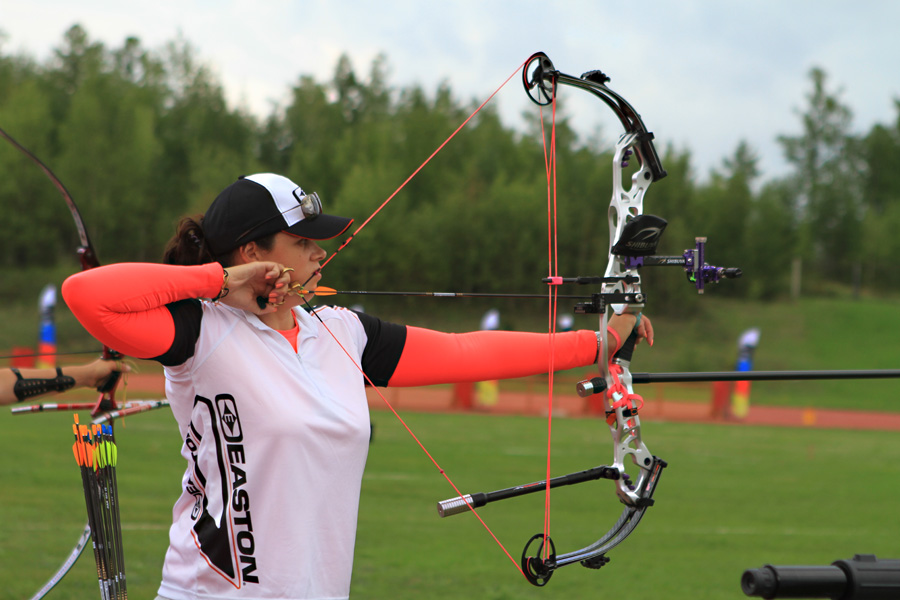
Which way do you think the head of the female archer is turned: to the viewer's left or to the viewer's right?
to the viewer's right

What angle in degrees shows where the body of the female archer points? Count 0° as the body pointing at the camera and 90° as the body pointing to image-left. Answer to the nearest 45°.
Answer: approximately 315°
